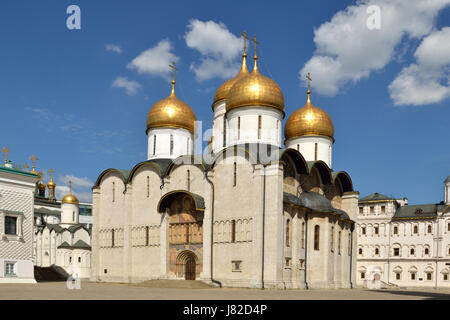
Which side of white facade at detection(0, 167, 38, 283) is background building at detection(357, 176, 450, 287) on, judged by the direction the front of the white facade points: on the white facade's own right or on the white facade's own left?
on the white facade's own left

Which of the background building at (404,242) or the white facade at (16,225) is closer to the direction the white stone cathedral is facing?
the white facade

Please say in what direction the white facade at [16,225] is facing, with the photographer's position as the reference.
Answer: facing the viewer and to the right of the viewer

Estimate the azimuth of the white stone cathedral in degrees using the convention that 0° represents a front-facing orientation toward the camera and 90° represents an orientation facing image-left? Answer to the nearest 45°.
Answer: approximately 45°

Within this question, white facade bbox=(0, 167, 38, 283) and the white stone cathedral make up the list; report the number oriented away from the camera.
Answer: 0

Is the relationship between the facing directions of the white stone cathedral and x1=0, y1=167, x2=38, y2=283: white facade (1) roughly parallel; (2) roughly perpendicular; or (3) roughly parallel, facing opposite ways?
roughly perpendicular

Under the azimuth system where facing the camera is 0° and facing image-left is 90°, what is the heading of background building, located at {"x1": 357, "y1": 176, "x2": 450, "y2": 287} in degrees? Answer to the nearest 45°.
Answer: approximately 0°

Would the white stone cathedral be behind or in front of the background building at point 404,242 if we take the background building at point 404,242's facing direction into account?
in front
